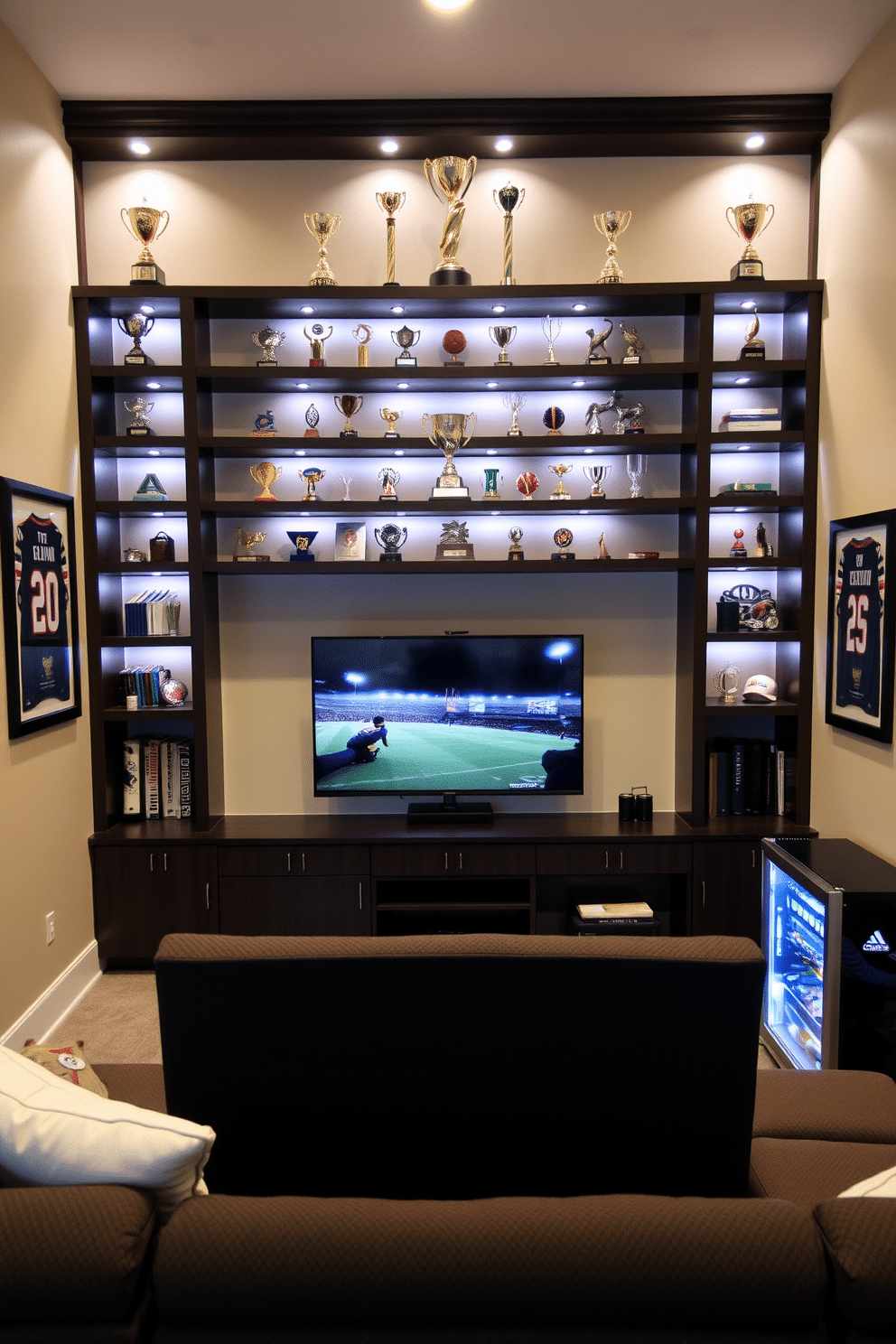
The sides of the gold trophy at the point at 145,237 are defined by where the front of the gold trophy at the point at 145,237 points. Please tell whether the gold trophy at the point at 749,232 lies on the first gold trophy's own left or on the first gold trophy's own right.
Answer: on the first gold trophy's own left

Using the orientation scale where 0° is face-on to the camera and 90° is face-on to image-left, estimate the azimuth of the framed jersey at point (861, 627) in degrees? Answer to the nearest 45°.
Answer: approximately 45°

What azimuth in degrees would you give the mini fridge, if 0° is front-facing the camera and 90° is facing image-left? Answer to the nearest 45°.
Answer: approximately 45°

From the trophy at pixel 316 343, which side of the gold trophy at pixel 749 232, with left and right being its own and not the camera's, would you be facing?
right

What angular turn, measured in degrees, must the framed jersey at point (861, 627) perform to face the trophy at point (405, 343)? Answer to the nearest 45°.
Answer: approximately 45° to its right

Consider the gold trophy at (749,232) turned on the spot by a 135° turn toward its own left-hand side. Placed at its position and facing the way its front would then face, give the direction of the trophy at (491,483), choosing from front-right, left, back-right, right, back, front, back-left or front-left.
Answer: back-left

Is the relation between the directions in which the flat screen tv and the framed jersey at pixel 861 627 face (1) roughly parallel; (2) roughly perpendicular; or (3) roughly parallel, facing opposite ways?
roughly perpendicular

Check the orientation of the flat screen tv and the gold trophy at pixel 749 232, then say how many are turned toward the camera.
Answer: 2
